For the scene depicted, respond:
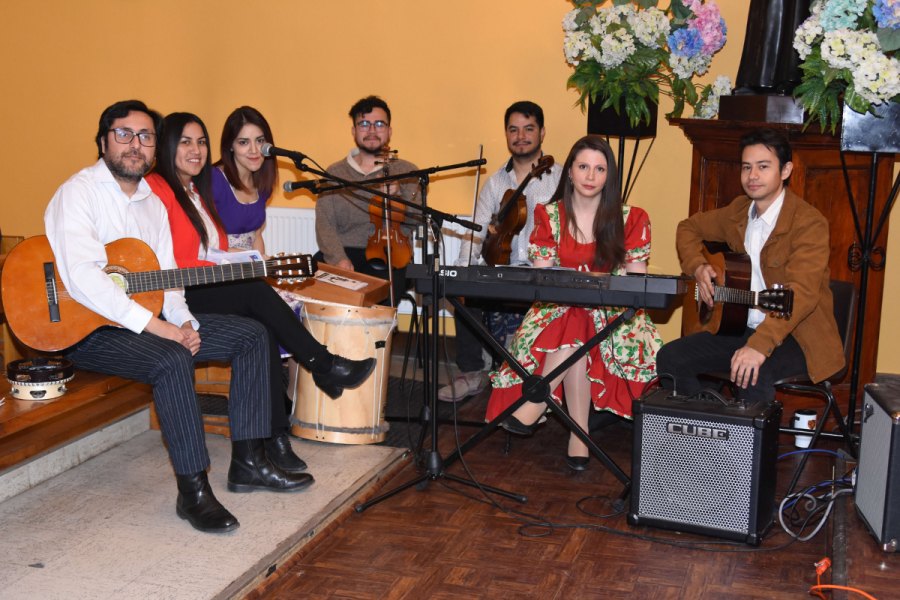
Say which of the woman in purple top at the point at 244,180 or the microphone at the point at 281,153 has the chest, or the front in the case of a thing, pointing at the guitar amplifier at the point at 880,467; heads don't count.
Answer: the woman in purple top

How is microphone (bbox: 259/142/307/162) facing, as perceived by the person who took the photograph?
facing to the left of the viewer

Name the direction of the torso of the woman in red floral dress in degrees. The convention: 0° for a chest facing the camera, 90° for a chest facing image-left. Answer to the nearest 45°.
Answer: approximately 0°

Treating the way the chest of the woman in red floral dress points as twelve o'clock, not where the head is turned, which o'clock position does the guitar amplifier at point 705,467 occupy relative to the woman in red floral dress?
The guitar amplifier is roughly at 11 o'clock from the woman in red floral dress.

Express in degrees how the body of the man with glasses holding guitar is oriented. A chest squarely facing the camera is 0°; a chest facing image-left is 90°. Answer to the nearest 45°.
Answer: approximately 315°

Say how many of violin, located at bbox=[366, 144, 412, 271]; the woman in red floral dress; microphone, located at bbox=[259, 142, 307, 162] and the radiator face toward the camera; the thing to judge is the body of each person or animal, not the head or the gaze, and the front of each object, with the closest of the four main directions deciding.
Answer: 3

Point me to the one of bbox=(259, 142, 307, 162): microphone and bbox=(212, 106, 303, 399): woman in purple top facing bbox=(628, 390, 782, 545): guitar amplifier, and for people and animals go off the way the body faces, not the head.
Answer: the woman in purple top

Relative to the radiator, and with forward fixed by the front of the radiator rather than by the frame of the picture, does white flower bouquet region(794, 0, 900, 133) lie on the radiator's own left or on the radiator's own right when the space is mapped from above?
on the radiator's own left

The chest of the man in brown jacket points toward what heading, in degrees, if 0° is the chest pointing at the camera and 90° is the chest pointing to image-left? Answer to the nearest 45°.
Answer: approximately 45°
